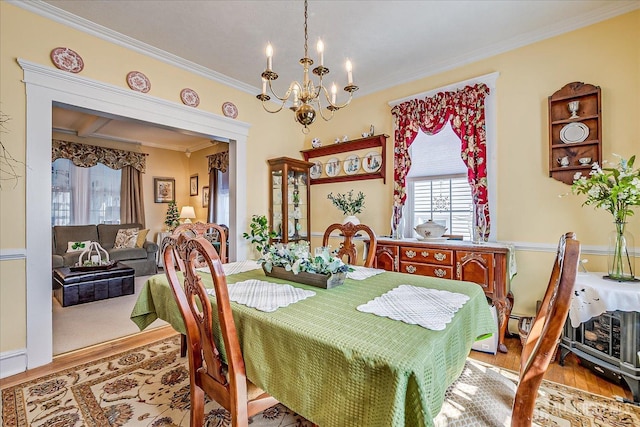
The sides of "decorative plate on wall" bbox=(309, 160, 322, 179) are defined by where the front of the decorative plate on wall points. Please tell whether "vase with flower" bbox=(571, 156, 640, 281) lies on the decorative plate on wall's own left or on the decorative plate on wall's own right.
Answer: on the decorative plate on wall's own left

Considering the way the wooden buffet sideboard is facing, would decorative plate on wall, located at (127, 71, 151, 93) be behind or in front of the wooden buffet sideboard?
in front

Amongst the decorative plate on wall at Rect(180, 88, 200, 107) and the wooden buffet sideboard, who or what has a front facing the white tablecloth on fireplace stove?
the decorative plate on wall

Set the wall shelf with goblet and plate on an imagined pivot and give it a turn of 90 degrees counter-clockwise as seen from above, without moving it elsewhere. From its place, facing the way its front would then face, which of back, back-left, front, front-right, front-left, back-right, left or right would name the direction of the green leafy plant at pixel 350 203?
back-right

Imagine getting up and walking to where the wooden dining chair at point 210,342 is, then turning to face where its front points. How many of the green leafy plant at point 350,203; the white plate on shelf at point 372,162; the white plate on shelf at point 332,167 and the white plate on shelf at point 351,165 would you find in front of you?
4

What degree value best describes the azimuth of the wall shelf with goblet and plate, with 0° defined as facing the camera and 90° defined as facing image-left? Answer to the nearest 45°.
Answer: approximately 45°

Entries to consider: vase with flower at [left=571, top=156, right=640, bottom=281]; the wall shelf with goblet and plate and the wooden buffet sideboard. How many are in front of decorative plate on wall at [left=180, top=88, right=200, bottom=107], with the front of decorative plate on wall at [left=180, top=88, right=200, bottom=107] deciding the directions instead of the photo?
3

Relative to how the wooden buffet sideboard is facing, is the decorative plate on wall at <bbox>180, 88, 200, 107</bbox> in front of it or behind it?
in front

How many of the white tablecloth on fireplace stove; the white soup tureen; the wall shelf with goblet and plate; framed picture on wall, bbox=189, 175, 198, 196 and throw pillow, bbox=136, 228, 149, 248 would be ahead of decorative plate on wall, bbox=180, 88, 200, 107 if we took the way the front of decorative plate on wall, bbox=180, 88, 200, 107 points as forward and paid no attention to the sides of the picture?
3

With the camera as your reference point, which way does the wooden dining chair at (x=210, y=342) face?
facing away from the viewer and to the right of the viewer

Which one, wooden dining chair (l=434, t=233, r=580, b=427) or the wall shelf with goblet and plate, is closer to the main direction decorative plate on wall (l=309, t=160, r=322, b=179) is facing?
the wooden dining chair

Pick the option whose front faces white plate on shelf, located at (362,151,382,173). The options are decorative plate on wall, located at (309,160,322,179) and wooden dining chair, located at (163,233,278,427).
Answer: the wooden dining chair

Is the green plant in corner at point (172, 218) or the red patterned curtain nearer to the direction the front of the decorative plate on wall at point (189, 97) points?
the red patterned curtain

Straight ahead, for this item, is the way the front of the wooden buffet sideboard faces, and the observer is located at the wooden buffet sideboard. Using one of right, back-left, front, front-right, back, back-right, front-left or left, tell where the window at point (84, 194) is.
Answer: front-right

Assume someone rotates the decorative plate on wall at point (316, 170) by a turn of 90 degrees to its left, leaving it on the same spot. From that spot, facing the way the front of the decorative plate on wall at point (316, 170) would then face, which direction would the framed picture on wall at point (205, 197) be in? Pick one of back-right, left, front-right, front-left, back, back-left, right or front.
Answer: back
